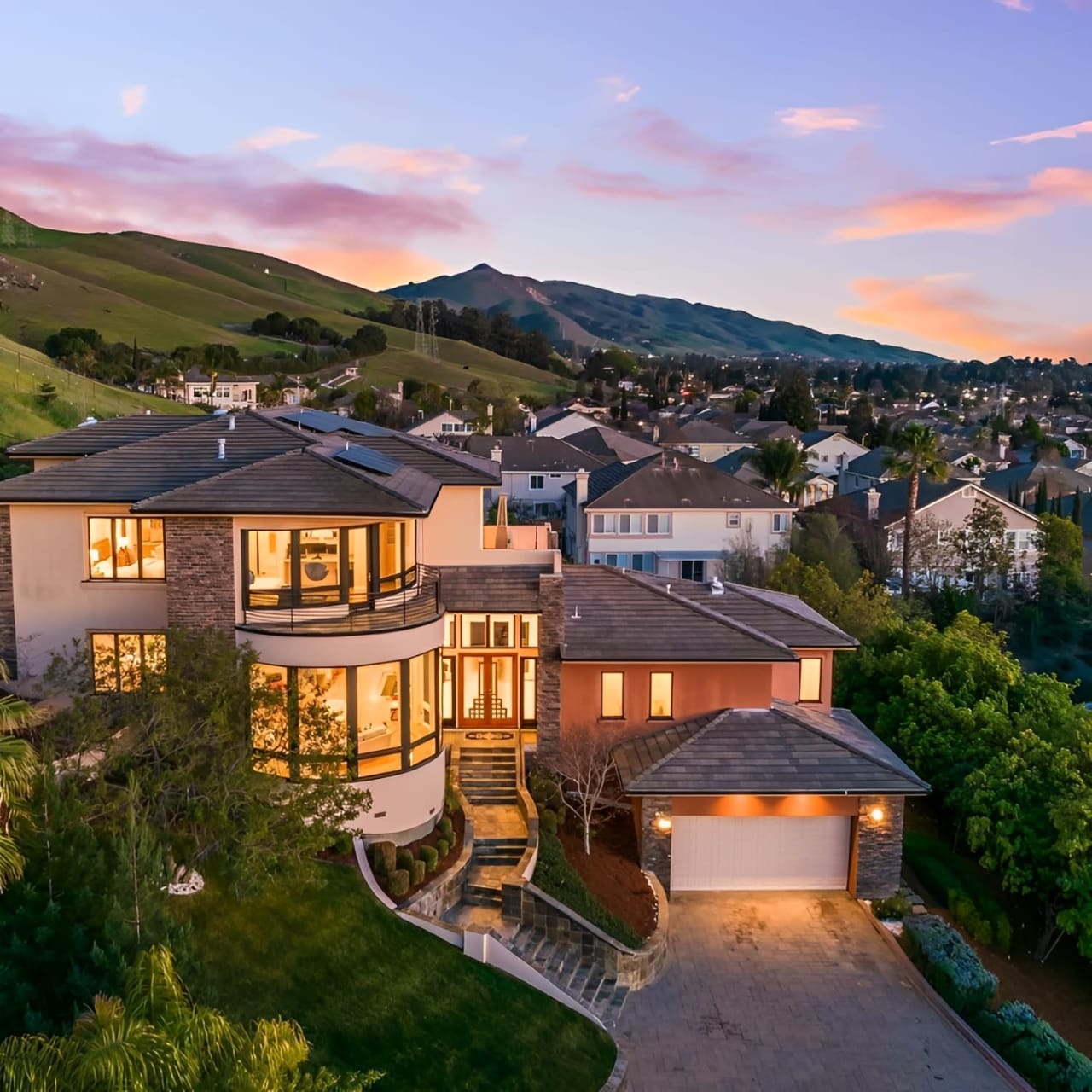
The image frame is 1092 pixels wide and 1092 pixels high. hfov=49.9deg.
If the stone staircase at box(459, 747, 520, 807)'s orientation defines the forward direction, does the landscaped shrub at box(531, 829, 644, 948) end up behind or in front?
in front

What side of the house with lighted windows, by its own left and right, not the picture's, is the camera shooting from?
front

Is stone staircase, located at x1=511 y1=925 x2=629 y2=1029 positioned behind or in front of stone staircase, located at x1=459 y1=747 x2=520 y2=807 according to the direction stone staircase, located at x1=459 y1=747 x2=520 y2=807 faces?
in front

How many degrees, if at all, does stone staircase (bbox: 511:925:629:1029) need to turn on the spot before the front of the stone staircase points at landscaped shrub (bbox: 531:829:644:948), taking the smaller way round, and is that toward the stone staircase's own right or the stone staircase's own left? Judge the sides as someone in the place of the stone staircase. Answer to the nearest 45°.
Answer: approximately 135° to the stone staircase's own left

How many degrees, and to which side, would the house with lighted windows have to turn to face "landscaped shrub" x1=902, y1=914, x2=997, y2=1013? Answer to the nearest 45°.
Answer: approximately 90° to its left

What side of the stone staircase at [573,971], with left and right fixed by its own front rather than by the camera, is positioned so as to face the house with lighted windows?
back

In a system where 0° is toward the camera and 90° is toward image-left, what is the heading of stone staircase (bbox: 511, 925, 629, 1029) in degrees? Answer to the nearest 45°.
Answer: approximately 315°

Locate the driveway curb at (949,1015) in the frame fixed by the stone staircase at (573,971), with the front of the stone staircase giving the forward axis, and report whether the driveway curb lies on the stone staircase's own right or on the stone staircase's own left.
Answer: on the stone staircase's own left

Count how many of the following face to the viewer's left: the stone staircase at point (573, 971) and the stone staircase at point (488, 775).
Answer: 0

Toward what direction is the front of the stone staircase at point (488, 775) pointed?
toward the camera

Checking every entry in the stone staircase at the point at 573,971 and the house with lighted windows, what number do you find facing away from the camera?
0

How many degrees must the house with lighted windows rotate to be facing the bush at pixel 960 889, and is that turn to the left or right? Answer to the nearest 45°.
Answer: approximately 90° to its left

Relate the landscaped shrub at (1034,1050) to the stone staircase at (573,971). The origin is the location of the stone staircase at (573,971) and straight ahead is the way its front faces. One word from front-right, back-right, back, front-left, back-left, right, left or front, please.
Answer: front-left

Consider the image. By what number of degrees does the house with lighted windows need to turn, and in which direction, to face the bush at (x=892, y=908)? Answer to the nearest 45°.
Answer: approximately 90° to its left
